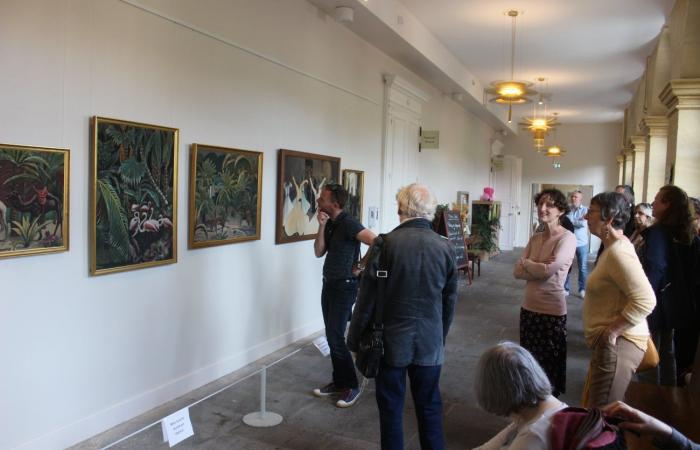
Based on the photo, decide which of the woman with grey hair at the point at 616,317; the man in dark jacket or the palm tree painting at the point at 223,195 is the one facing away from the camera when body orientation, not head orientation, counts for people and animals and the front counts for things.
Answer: the man in dark jacket

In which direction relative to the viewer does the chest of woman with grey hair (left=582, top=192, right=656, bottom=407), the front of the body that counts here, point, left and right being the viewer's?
facing to the left of the viewer

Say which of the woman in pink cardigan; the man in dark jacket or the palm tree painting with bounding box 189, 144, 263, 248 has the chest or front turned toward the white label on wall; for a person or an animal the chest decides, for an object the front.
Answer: the man in dark jacket

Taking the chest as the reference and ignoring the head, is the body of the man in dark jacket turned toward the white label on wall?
yes

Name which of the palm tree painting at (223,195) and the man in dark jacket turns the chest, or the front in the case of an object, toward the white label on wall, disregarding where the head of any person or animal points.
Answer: the man in dark jacket

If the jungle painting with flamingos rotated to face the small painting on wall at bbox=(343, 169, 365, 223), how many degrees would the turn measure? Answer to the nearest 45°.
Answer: approximately 90° to its left

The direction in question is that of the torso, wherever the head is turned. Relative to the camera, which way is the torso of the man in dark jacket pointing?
away from the camera

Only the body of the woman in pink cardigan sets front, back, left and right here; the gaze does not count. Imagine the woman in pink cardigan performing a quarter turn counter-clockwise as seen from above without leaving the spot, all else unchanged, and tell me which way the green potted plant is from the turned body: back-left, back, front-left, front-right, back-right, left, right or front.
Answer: back-left

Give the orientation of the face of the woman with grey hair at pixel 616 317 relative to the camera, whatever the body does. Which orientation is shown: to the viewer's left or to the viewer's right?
to the viewer's left
